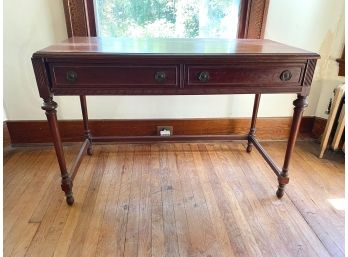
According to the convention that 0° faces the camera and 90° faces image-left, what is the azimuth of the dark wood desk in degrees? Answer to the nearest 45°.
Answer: approximately 0°

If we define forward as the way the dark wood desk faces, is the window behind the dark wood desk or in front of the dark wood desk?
behind
